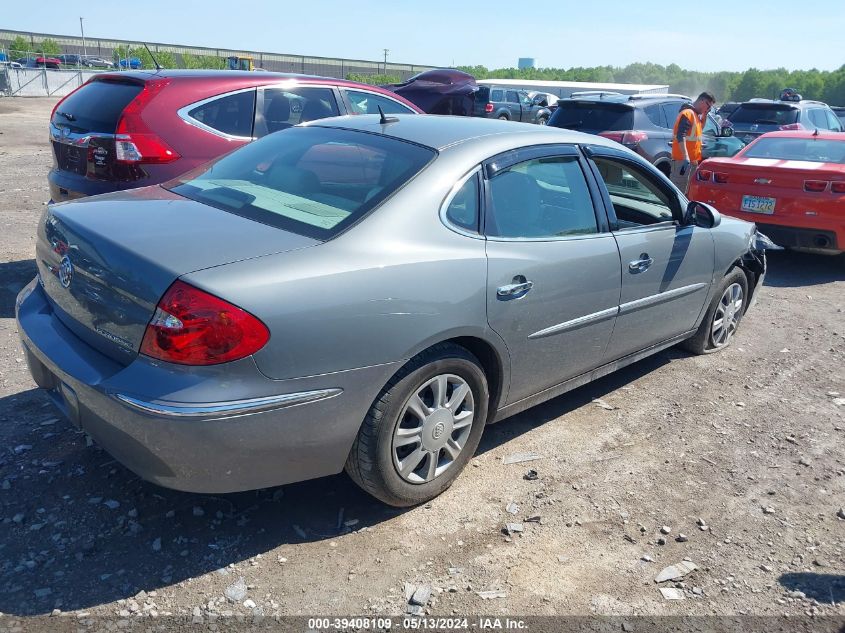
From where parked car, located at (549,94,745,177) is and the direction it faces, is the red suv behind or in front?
behind

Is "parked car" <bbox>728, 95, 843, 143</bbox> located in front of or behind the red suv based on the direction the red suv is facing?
in front

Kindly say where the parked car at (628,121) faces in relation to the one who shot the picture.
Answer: facing away from the viewer and to the right of the viewer

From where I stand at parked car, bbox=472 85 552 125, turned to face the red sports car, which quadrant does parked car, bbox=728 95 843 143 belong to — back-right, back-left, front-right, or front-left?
front-left

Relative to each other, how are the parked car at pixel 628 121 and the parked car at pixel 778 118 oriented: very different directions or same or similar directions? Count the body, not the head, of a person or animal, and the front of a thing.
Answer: same or similar directions

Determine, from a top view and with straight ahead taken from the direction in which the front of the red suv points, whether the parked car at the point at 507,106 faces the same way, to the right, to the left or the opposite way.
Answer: the same way

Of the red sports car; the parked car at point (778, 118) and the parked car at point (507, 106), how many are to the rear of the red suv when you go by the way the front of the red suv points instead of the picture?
0

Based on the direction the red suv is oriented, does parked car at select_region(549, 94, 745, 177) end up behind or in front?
in front

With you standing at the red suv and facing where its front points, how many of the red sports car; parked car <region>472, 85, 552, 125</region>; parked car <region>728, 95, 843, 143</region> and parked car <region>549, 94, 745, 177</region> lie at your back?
0

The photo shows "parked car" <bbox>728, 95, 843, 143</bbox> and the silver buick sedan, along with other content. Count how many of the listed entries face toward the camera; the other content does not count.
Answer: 0

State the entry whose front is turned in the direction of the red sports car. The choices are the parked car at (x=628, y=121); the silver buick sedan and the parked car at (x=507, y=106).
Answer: the silver buick sedan

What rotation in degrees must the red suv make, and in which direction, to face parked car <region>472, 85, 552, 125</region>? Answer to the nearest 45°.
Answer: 0° — it already faces it

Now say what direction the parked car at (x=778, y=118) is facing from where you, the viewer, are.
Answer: facing away from the viewer and to the right of the viewer

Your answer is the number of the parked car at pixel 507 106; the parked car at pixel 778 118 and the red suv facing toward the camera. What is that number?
0

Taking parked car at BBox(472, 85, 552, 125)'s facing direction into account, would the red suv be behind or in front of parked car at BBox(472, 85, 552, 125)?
behind

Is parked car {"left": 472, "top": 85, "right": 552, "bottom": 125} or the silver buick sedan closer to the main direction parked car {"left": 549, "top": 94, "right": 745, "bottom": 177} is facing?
the parked car

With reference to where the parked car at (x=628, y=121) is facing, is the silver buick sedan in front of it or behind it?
behind

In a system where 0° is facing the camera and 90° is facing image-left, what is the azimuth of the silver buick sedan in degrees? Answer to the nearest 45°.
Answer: approximately 225°
